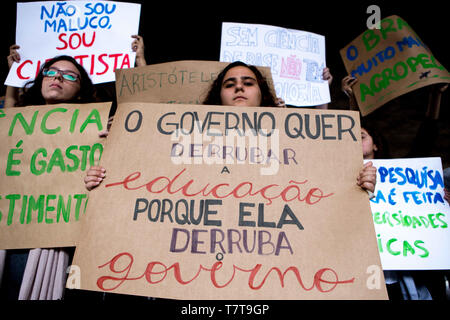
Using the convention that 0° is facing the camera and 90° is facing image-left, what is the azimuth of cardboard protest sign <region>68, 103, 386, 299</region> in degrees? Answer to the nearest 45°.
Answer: approximately 0°

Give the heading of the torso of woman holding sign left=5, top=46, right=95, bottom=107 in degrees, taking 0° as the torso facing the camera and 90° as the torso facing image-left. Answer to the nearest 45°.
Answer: approximately 0°
